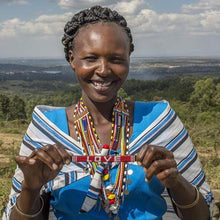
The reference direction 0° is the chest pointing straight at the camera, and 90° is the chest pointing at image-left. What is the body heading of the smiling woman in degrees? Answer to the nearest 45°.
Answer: approximately 0°

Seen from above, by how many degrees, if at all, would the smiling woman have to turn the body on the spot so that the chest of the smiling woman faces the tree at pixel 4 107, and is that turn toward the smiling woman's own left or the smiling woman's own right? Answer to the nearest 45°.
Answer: approximately 180°

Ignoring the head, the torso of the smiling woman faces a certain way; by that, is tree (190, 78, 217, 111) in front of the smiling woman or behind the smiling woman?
behind

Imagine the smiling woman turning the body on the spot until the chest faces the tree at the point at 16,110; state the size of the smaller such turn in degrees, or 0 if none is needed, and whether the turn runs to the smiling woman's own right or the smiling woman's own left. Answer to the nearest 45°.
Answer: approximately 180°
